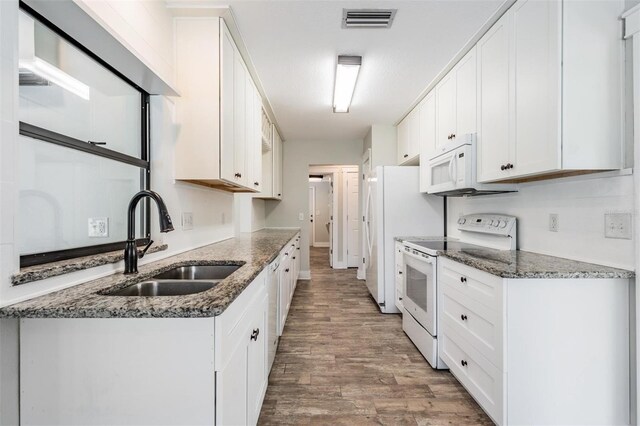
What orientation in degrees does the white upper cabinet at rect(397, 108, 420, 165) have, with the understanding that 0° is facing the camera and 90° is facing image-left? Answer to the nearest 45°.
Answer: approximately 90°

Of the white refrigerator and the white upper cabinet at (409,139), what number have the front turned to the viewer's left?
2

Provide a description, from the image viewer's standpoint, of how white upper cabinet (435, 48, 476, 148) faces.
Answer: facing the viewer and to the left of the viewer

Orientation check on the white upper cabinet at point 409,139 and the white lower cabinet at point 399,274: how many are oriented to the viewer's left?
2

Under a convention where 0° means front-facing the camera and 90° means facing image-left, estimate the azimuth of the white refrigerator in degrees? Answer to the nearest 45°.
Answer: approximately 90°

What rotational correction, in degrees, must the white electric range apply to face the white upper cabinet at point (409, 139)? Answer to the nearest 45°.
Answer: approximately 135° to its right

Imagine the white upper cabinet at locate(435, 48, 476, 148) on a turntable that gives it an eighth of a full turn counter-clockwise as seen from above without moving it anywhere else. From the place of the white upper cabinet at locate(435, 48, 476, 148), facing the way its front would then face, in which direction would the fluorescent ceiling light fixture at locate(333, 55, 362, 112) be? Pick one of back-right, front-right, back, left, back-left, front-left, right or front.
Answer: right
